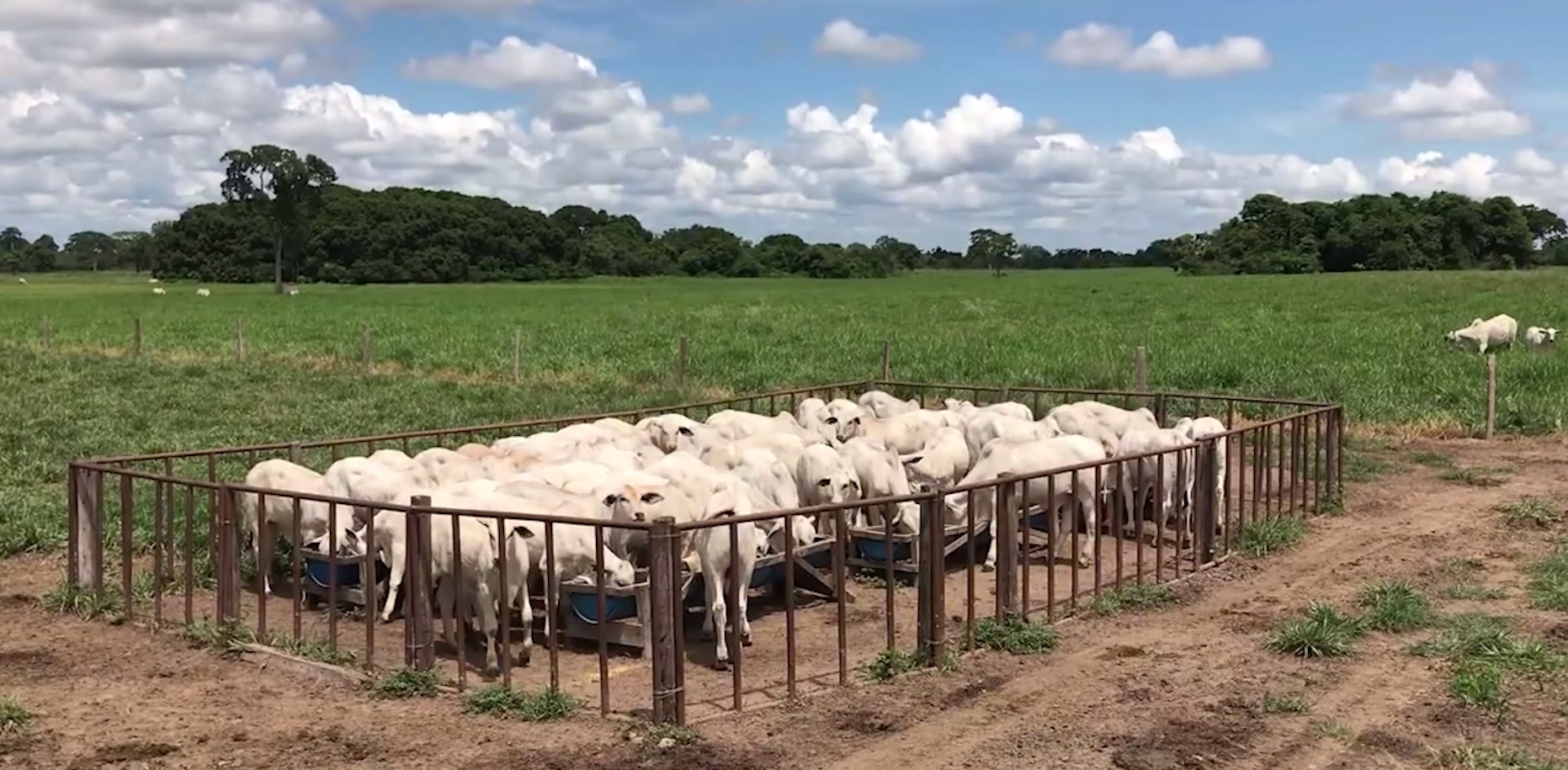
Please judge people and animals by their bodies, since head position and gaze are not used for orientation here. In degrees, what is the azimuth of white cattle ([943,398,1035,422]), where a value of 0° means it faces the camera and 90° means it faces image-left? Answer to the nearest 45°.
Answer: approximately 90°

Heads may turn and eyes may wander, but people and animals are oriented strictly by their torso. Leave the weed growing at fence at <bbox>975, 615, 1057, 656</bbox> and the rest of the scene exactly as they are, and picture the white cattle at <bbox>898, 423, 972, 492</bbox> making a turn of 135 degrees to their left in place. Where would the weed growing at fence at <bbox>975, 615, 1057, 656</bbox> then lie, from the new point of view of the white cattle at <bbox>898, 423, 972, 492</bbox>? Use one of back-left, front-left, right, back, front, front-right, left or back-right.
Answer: right

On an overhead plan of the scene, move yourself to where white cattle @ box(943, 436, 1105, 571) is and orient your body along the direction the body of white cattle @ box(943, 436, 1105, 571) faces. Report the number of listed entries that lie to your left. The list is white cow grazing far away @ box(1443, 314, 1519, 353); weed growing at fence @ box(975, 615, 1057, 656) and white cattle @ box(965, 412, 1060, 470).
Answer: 1

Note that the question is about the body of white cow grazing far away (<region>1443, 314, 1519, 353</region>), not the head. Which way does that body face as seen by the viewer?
to the viewer's left

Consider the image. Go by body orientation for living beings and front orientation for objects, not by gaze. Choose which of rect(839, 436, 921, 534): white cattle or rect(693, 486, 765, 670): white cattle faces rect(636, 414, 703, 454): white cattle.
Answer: rect(693, 486, 765, 670): white cattle

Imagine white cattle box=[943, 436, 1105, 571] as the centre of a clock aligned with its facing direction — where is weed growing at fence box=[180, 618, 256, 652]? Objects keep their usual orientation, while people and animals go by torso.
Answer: The weed growing at fence is roughly at 11 o'clock from the white cattle.

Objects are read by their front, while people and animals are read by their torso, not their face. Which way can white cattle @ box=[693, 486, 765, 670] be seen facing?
away from the camera

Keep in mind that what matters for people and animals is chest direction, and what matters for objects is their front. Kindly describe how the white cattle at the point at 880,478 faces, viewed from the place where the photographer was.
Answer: facing the viewer and to the right of the viewer

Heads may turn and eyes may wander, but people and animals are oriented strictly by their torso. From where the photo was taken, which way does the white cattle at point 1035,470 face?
to the viewer's left
